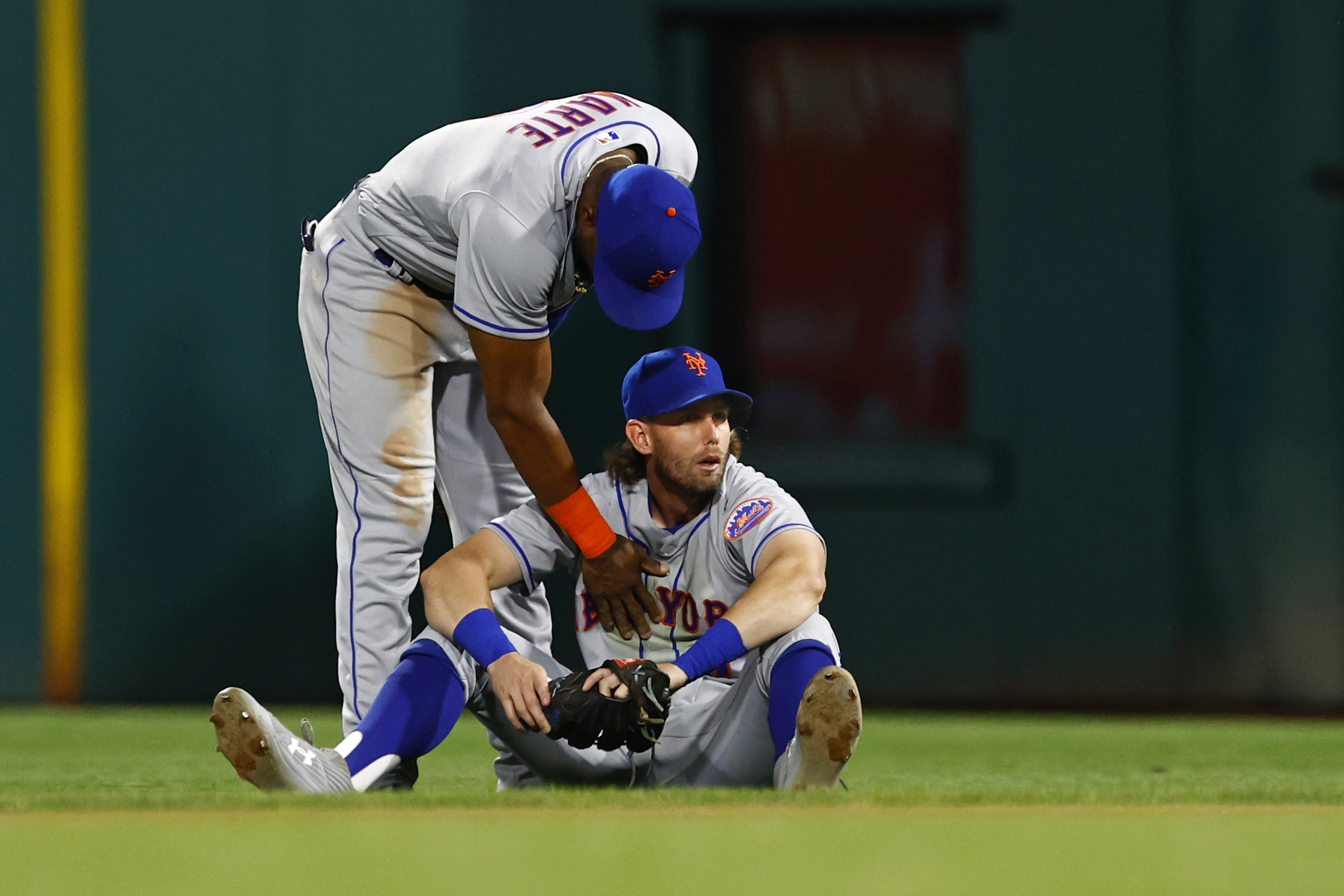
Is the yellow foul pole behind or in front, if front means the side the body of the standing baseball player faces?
behind

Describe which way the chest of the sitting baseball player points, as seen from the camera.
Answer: toward the camera

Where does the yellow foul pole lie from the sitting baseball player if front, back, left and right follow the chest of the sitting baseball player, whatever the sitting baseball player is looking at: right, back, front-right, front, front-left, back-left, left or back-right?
back-right

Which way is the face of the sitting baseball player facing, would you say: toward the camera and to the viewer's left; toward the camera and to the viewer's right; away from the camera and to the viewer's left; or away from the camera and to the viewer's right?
toward the camera and to the viewer's right

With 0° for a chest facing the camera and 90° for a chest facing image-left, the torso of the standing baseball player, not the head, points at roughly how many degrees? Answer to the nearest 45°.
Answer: approximately 315°
